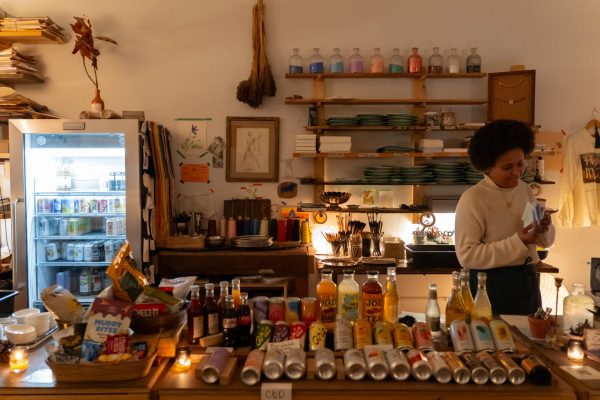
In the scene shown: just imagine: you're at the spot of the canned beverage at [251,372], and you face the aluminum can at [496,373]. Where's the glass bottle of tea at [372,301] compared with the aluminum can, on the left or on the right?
left

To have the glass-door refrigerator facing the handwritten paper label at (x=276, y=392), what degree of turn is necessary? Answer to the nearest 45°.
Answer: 0° — it already faces it

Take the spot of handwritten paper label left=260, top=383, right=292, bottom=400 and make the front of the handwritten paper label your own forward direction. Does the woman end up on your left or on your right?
on your left

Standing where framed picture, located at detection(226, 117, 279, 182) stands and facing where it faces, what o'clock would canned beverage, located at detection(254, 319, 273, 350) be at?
The canned beverage is roughly at 12 o'clock from the framed picture.

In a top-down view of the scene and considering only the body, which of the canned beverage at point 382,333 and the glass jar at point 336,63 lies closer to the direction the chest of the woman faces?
the canned beverage

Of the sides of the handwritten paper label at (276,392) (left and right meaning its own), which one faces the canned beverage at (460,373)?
left

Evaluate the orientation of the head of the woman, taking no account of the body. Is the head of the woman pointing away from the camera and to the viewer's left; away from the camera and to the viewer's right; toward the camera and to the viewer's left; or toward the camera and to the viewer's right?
toward the camera and to the viewer's right

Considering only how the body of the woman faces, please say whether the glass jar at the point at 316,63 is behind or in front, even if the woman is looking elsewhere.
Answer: behind

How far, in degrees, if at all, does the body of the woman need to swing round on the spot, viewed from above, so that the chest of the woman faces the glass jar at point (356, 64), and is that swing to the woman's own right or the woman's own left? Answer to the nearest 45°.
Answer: approximately 180°
